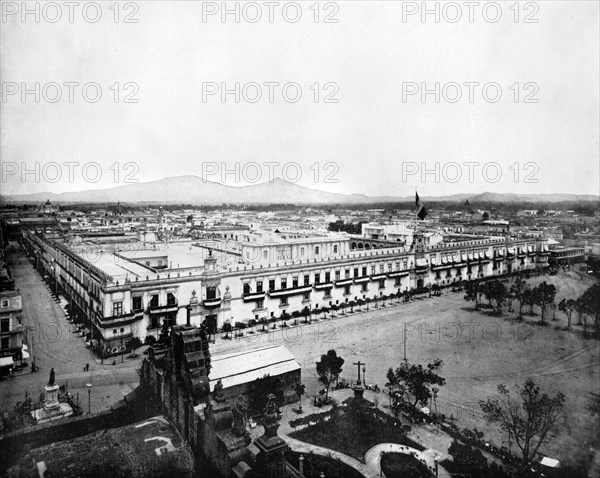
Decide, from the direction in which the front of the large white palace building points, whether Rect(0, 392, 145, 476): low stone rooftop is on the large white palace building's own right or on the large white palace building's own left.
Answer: on the large white palace building's own right

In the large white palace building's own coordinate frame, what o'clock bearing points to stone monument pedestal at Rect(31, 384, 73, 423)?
The stone monument pedestal is roughly at 2 o'clock from the large white palace building.

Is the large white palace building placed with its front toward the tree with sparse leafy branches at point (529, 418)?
yes

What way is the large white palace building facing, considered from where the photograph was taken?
facing the viewer and to the right of the viewer

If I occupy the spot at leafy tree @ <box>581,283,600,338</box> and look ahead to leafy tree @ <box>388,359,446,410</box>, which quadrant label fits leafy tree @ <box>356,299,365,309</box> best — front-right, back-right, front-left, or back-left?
front-right

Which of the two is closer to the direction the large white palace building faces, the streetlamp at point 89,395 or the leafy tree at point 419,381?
the leafy tree

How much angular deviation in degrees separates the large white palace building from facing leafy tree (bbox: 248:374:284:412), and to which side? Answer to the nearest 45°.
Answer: approximately 45° to its right

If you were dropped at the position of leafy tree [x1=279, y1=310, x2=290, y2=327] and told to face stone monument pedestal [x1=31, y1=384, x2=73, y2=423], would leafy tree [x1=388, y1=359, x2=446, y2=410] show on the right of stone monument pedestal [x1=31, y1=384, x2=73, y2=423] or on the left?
left

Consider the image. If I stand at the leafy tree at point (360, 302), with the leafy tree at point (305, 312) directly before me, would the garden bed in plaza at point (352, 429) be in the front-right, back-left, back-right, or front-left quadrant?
front-left
